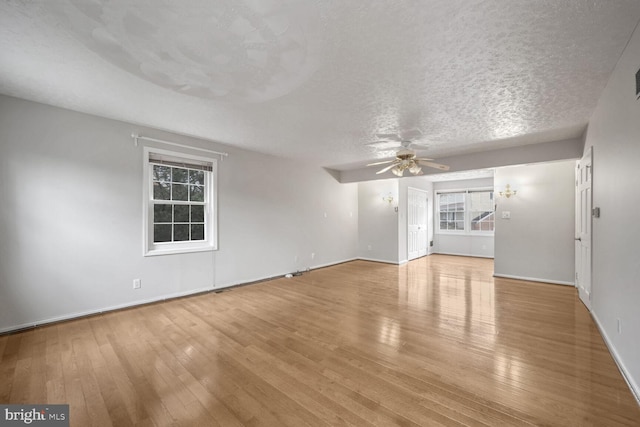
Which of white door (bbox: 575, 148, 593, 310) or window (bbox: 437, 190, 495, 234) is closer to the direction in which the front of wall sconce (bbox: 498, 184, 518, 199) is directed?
the white door

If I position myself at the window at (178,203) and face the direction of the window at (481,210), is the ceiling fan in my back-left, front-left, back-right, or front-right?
front-right

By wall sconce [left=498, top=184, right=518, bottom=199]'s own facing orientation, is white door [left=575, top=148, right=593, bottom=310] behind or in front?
in front

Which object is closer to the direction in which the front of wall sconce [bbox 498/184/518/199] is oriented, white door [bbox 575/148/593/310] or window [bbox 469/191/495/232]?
the white door

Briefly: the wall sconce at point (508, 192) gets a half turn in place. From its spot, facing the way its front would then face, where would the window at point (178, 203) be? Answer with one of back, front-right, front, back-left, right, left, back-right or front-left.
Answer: back-left

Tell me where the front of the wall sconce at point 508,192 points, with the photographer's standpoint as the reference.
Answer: facing the viewer

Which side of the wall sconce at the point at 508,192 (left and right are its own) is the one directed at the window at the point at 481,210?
back

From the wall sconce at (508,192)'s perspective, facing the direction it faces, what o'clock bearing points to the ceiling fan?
The ceiling fan is roughly at 1 o'clock from the wall sconce.
